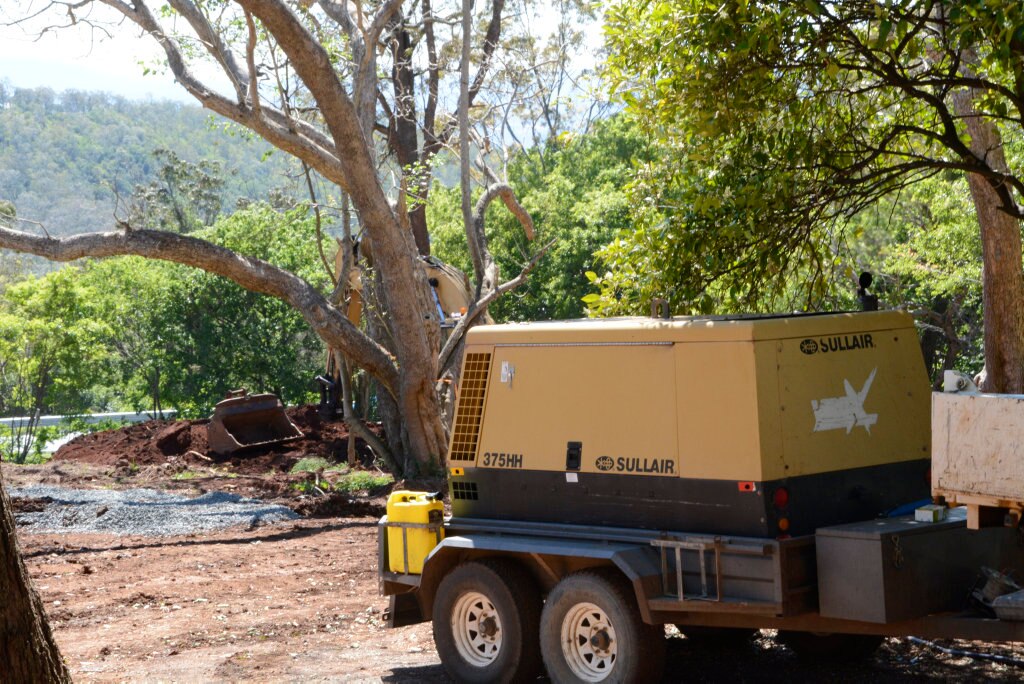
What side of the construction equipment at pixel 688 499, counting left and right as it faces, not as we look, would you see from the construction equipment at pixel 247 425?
back

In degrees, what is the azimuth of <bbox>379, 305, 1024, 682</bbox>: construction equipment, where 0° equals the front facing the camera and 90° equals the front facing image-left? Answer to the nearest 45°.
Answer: approximately 315°

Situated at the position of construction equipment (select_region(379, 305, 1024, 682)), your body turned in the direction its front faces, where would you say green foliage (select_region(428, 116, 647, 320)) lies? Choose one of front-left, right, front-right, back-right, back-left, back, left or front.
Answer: back-left

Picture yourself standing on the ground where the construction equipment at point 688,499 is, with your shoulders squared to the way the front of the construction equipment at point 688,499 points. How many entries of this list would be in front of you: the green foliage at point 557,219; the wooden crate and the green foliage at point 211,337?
1

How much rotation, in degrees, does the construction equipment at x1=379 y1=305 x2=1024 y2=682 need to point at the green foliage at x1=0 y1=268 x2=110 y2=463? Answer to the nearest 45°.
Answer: approximately 180°

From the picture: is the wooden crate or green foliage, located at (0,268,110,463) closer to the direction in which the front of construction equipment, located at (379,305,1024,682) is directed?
the wooden crate

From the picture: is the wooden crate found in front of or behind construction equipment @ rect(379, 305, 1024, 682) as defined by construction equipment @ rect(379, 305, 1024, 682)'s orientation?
in front

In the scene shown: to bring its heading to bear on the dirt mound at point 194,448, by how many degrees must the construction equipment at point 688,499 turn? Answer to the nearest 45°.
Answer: approximately 180°

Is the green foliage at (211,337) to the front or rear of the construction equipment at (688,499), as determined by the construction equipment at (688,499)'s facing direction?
to the rear
